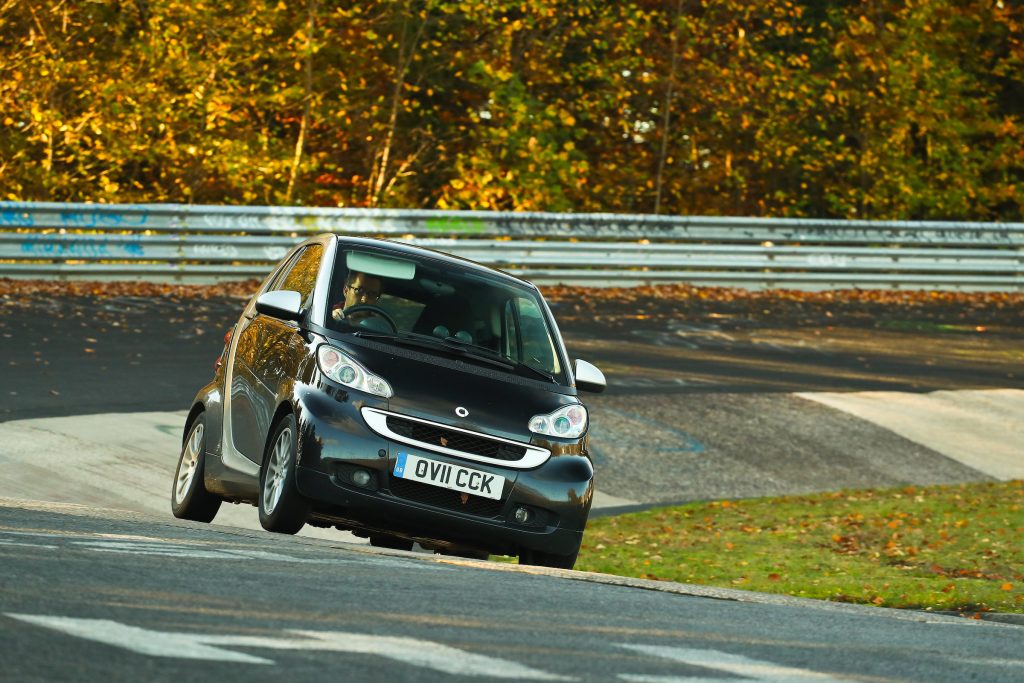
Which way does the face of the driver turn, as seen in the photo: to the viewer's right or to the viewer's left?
to the viewer's right

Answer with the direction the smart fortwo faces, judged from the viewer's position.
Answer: facing the viewer and to the right of the viewer

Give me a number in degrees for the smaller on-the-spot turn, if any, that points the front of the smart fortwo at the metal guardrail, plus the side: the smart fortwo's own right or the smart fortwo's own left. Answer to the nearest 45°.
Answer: approximately 135° to the smart fortwo's own left
